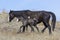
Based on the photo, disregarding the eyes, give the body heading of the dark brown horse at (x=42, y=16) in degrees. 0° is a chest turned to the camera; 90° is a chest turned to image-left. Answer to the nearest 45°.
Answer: approximately 90°
